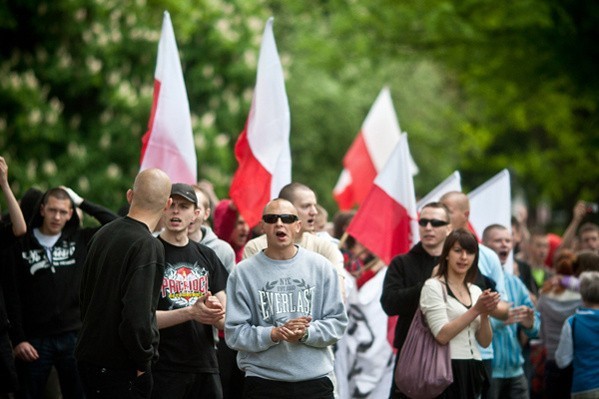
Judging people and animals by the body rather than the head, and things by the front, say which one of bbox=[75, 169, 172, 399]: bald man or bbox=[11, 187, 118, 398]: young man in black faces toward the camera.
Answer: the young man in black

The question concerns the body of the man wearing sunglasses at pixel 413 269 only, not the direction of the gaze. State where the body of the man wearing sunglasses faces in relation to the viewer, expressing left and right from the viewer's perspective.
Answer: facing the viewer and to the right of the viewer

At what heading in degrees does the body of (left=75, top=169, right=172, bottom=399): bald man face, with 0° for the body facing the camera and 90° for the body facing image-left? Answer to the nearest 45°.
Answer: approximately 225°

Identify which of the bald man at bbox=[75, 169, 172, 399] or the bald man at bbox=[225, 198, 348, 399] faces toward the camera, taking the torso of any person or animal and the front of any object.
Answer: the bald man at bbox=[225, 198, 348, 399]

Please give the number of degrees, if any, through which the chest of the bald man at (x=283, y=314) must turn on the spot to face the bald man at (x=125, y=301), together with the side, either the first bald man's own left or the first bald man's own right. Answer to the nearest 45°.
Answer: approximately 45° to the first bald man's own right

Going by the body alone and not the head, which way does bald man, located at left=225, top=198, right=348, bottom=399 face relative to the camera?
toward the camera

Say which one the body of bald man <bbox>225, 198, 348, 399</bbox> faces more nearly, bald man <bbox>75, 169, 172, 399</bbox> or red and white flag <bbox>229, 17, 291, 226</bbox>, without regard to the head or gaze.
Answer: the bald man

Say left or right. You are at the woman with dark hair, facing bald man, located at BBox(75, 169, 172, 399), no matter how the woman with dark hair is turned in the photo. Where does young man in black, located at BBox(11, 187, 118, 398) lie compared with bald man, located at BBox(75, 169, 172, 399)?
right

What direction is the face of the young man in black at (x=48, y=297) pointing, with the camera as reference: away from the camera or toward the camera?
toward the camera

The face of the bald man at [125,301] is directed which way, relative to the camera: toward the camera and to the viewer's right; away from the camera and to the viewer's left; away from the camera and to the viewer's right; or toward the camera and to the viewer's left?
away from the camera and to the viewer's right

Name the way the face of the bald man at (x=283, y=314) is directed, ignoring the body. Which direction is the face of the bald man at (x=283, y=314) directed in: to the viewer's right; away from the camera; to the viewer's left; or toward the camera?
toward the camera

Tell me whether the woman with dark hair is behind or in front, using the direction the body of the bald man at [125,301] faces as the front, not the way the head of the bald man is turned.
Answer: in front

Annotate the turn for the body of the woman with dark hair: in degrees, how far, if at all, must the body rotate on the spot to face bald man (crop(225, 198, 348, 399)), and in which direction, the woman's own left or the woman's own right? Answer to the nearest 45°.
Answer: approximately 90° to the woman's own right
